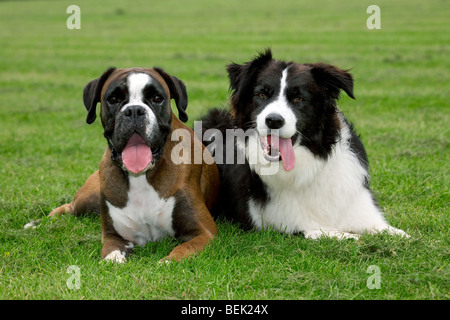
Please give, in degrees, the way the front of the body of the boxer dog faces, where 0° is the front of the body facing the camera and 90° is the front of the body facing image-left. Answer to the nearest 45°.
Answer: approximately 0°

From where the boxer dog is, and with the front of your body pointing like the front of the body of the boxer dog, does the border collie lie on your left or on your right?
on your left
